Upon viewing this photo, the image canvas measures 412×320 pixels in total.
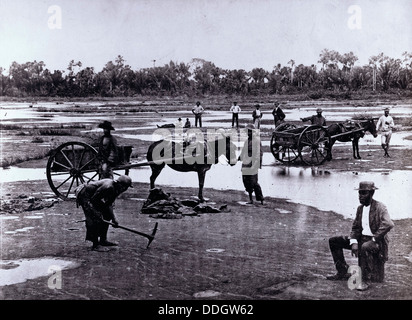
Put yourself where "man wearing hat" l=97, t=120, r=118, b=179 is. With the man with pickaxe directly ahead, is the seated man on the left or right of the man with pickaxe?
left

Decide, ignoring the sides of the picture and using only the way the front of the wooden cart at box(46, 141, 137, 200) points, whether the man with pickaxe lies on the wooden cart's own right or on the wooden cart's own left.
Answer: on the wooden cart's own right

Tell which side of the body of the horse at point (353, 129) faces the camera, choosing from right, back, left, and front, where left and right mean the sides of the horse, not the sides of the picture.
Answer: right

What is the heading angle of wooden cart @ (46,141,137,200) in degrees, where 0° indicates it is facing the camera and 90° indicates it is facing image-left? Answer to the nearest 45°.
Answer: approximately 270°

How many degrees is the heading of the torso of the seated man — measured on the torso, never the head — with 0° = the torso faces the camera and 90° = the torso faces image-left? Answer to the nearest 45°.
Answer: approximately 45°

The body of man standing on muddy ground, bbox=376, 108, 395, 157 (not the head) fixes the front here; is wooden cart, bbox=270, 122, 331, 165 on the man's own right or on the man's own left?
on the man's own right

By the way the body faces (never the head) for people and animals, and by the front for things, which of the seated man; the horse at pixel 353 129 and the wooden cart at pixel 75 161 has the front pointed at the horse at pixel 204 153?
the wooden cart

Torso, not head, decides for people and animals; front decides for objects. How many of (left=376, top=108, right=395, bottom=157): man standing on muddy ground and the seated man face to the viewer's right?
0

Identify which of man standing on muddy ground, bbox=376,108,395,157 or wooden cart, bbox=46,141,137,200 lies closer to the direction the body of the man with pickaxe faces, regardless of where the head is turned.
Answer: the man standing on muddy ground

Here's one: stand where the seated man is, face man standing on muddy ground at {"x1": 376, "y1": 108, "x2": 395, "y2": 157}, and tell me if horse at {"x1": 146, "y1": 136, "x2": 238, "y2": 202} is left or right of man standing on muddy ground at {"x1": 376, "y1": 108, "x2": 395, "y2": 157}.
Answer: left

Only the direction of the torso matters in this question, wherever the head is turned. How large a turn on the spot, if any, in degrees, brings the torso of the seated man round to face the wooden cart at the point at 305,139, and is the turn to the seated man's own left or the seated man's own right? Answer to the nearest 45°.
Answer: approximately 135° to the seated man's own right

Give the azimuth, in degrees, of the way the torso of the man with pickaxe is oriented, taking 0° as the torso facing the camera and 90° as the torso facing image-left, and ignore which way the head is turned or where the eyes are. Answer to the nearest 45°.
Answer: approximately 270°

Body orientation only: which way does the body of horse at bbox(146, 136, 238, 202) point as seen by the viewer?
to the viewer's right
